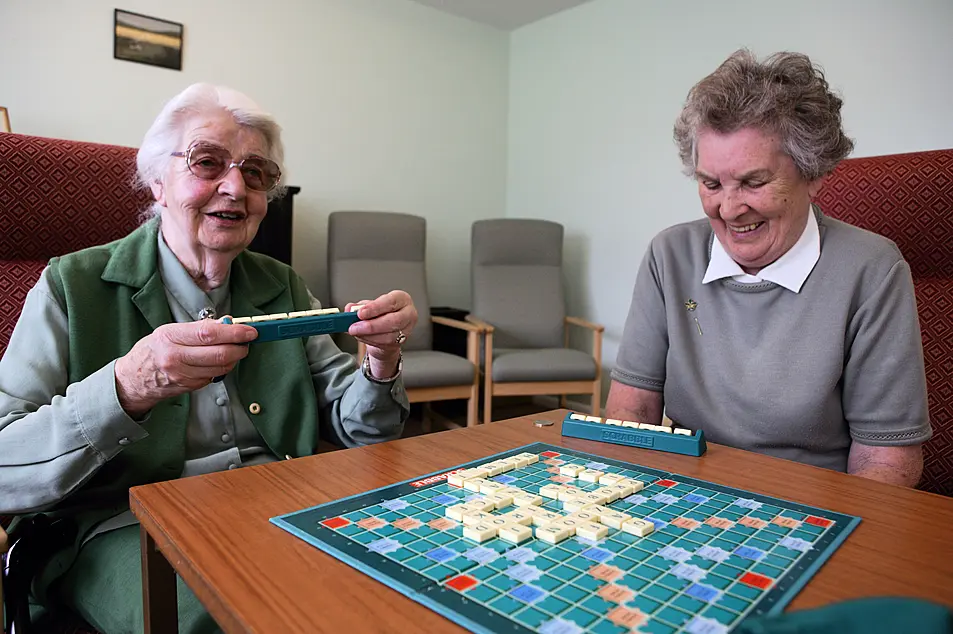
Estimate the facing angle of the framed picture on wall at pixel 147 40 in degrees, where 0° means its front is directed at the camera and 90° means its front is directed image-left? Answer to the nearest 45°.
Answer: approximately 315°

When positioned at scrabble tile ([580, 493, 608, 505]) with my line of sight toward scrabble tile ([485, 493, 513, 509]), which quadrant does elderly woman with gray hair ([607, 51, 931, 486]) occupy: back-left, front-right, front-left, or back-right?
back-right
